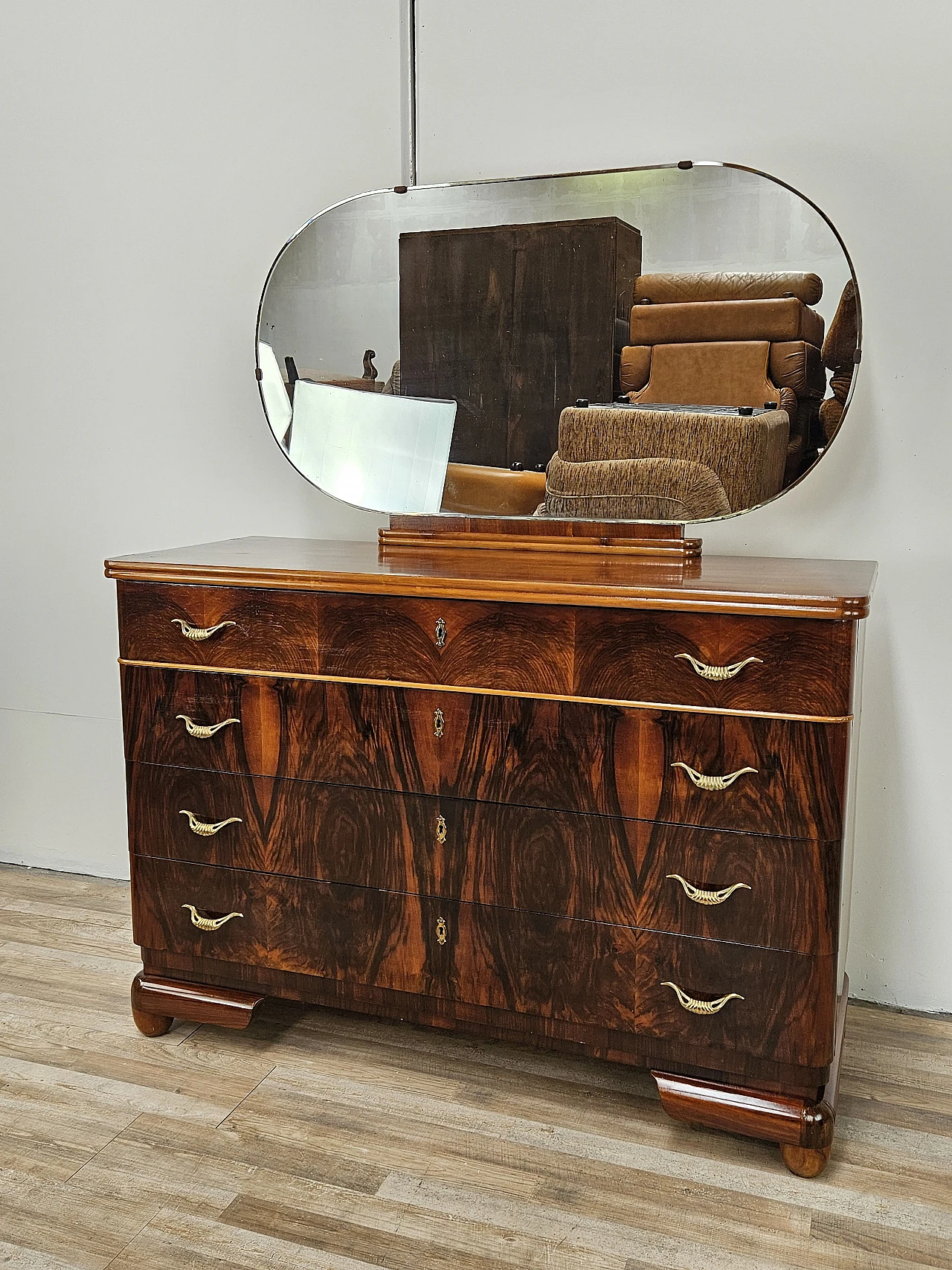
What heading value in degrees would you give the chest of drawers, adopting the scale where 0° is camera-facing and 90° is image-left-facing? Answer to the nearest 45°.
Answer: approximately 0°
